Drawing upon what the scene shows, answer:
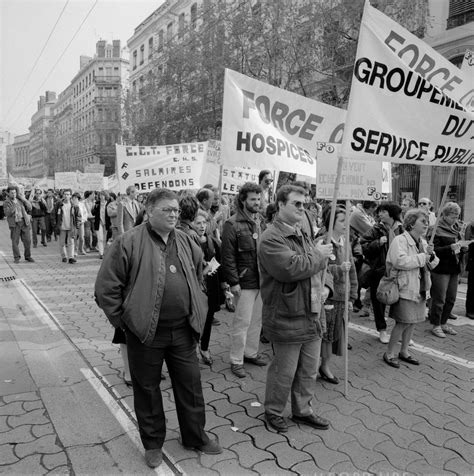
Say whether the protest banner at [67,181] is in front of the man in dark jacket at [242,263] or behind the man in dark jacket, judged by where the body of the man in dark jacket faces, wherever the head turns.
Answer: behind

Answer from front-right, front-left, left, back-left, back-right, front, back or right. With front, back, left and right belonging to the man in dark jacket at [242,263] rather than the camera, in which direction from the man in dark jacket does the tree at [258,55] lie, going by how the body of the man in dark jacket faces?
back-left

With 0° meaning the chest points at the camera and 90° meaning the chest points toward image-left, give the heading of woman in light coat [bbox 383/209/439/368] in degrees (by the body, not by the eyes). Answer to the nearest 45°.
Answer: approximately 315°

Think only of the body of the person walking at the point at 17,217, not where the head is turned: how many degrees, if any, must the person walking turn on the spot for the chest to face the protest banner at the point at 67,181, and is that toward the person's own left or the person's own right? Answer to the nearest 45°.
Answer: approximately 180°

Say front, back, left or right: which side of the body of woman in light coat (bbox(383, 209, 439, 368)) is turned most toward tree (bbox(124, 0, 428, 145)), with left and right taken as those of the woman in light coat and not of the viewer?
back

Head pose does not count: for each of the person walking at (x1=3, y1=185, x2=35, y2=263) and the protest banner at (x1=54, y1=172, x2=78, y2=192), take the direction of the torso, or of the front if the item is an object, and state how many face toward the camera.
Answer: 2

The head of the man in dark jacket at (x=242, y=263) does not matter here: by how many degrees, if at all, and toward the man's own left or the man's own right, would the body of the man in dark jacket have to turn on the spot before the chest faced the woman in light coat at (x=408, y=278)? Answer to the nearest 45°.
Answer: approximately 45° to the man's own left
